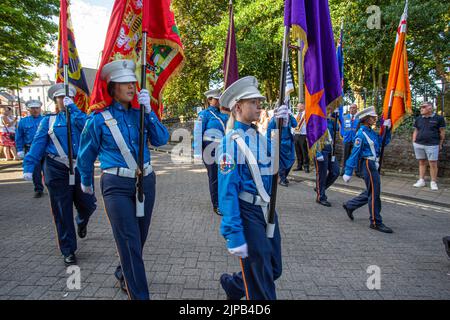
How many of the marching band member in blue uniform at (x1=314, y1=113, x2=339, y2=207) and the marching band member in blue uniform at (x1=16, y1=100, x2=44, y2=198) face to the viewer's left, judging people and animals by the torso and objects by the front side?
0

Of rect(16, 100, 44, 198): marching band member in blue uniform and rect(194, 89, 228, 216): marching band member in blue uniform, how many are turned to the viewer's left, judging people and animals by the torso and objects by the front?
0

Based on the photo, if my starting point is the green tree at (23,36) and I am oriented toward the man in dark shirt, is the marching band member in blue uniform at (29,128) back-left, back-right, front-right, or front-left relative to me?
front-right

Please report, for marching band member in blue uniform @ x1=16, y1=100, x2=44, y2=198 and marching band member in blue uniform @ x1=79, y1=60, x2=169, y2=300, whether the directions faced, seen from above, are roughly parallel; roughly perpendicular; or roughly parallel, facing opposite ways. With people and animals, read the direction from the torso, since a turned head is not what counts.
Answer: roughly parallel

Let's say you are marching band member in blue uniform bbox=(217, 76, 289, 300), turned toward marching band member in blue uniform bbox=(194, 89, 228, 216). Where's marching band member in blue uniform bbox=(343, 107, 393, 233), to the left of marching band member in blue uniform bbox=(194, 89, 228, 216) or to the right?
right

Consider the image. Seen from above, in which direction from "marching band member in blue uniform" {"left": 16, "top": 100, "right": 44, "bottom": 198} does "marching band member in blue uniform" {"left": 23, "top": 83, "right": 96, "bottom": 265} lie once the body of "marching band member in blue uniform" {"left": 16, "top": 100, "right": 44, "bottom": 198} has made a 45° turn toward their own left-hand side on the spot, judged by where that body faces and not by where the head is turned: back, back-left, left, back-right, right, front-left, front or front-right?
right

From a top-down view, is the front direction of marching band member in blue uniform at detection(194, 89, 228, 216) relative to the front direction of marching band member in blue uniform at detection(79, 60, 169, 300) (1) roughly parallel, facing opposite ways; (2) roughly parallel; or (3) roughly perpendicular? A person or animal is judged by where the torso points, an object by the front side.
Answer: roughly parallel

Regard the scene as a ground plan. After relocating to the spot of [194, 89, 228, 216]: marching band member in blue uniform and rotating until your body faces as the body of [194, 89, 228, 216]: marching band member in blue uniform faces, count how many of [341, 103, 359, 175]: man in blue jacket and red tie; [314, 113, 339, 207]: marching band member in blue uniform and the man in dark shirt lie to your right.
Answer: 0

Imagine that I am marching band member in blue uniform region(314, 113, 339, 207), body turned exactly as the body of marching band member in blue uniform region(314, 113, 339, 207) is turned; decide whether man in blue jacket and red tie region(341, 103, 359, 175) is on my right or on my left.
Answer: on my left

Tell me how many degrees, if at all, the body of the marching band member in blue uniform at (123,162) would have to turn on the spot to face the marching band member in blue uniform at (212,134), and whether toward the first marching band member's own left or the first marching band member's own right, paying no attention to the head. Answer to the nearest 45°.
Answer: approximately 90° to the first marching band member's own left
